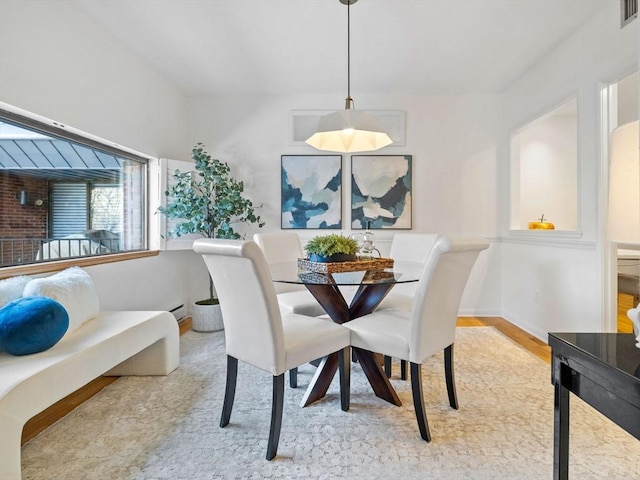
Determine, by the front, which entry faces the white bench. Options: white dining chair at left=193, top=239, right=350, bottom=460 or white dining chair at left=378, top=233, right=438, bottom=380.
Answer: white dining chair at left=378, top=233, right=438, bottom=380

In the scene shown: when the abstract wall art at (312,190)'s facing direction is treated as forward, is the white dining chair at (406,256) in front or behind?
in front

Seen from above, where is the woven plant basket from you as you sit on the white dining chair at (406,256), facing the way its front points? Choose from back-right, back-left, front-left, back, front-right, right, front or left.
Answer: front-right

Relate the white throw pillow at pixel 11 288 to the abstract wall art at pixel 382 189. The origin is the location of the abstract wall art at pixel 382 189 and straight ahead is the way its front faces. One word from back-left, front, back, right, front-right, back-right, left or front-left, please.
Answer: front-right

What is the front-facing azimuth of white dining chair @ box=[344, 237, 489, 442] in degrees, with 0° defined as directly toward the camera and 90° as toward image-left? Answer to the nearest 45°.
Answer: approximately 135°

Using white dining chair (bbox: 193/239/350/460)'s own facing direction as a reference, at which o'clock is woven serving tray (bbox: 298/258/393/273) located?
The woven serving tray is roughly at 12 o'clock from the white dining chair.

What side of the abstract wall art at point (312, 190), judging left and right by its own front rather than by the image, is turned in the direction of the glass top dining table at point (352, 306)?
front

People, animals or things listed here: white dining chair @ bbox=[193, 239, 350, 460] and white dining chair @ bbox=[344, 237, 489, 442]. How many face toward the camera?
0

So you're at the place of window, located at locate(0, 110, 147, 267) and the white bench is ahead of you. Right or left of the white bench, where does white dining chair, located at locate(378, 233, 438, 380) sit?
left

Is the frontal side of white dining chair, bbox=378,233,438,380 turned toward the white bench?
yes

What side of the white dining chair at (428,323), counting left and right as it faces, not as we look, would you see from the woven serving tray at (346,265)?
front

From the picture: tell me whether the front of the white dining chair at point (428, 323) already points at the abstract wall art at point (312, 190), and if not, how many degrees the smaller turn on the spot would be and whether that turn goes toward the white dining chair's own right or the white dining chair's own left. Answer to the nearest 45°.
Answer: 0° — it already faces it

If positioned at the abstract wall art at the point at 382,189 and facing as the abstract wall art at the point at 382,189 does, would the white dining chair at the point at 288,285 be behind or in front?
in front

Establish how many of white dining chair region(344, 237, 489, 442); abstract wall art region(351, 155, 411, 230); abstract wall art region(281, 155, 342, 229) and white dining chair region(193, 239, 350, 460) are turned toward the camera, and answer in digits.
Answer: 2

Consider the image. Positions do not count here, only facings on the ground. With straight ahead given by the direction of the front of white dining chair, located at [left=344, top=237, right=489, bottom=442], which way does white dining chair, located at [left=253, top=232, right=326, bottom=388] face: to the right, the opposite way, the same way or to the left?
the opposite way

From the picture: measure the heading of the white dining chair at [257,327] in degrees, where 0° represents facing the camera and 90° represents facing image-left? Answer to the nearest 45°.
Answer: approximately 225°
